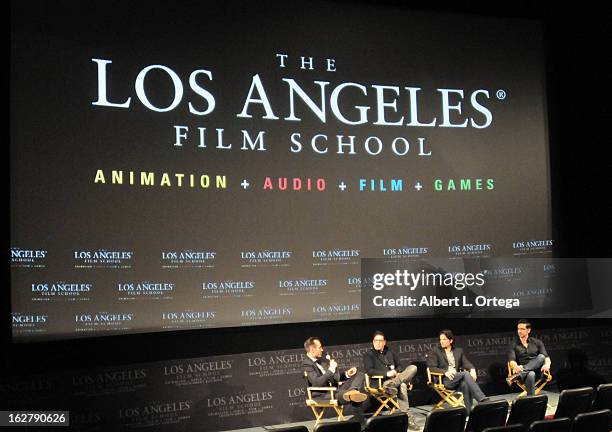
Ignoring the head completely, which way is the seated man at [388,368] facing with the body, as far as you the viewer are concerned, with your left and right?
facing the viewer and to the right of the viewer

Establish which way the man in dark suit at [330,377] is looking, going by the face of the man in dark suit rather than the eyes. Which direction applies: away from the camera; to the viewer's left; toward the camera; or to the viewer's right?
to the viewer's right

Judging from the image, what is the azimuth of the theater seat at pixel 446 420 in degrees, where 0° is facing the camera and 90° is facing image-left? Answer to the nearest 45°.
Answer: approximately 180°

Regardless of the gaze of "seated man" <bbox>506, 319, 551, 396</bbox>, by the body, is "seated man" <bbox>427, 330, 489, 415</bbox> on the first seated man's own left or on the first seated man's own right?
on the first seated man's own right

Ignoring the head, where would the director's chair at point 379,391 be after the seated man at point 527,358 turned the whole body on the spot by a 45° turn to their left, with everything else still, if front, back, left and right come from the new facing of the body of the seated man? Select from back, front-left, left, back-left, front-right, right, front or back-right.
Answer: right

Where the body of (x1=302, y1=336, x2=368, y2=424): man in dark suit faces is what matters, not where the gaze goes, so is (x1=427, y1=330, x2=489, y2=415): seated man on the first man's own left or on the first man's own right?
on the first man's own left

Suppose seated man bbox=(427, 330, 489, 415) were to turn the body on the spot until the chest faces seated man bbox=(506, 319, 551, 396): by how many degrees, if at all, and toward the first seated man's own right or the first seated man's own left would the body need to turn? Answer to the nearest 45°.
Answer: approximately 90° to the first seated man's own left

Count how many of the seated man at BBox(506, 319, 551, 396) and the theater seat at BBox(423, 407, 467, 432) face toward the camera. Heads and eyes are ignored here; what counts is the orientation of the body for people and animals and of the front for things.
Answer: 1

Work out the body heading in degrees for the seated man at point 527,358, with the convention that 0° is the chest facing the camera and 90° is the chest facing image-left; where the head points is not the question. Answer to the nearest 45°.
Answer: approximately 0°

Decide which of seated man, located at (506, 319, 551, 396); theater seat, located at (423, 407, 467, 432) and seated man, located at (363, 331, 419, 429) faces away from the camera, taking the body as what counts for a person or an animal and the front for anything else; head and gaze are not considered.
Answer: the theater seat

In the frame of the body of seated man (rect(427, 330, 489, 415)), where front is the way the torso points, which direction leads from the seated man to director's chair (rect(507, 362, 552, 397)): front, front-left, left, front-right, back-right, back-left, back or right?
left

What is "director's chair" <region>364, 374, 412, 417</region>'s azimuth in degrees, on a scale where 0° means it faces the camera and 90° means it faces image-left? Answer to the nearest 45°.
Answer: approximately 315°
